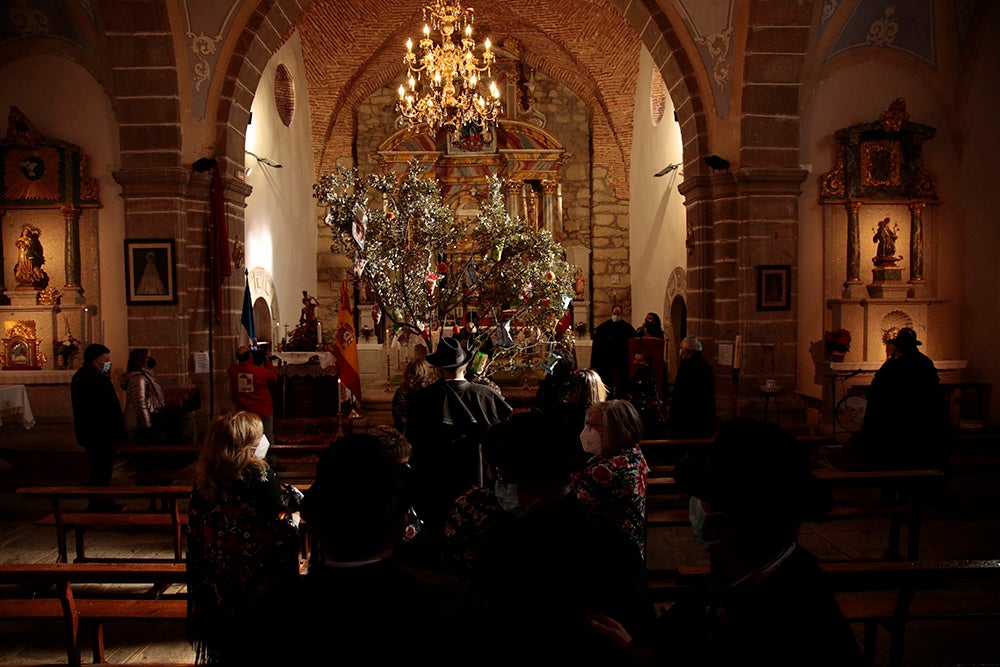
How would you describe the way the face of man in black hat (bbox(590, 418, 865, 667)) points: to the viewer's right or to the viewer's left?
to the viewer's left

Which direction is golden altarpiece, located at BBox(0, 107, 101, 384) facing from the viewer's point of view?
toward the camera

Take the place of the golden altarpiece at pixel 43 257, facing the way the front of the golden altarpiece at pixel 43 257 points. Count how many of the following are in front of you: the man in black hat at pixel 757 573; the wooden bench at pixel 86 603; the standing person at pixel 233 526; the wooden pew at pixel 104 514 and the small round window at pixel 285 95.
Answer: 4

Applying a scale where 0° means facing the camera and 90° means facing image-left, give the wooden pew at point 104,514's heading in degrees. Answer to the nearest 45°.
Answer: approximately 180°

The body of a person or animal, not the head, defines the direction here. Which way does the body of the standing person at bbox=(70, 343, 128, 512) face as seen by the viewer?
to the viewer's right

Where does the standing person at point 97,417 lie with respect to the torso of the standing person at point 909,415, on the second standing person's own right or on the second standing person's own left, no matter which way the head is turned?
on the second standing person's own left

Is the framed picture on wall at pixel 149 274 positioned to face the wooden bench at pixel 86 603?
yes

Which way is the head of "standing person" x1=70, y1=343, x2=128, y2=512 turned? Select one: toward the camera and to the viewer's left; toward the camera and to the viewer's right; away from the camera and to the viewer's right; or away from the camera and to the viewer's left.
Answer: toward the camera and to the viewer's right

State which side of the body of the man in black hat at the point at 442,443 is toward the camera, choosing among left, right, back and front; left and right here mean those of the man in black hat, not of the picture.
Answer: back

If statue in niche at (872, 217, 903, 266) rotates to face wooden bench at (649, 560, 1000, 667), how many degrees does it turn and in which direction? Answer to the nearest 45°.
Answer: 0° — it already faces it

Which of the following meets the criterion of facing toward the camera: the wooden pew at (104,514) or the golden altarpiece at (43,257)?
the golden altarpiece

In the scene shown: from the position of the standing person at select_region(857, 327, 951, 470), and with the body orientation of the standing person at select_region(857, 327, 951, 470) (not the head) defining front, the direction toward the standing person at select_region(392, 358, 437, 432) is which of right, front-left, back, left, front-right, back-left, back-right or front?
left

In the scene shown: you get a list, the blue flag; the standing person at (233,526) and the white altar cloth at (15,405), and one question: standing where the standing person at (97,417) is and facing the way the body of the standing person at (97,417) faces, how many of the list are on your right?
1

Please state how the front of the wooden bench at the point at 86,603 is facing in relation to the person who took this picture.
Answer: facing away from the viewer

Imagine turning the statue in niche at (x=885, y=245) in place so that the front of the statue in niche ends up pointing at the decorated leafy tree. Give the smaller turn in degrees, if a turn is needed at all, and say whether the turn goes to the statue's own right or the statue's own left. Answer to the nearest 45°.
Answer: approximately 45° to the statue's own right

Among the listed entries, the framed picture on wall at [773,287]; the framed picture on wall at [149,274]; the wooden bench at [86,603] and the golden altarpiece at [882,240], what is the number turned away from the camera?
1

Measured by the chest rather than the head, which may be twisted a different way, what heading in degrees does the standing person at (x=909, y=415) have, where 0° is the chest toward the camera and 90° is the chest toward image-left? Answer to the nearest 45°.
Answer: approximately 135°

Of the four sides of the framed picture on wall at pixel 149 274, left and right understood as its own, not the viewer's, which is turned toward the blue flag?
left

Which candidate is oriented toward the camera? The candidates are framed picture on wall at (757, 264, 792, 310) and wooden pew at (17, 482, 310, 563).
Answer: the framed picture on wall

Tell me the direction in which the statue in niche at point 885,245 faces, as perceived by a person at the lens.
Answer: facing the viewer
